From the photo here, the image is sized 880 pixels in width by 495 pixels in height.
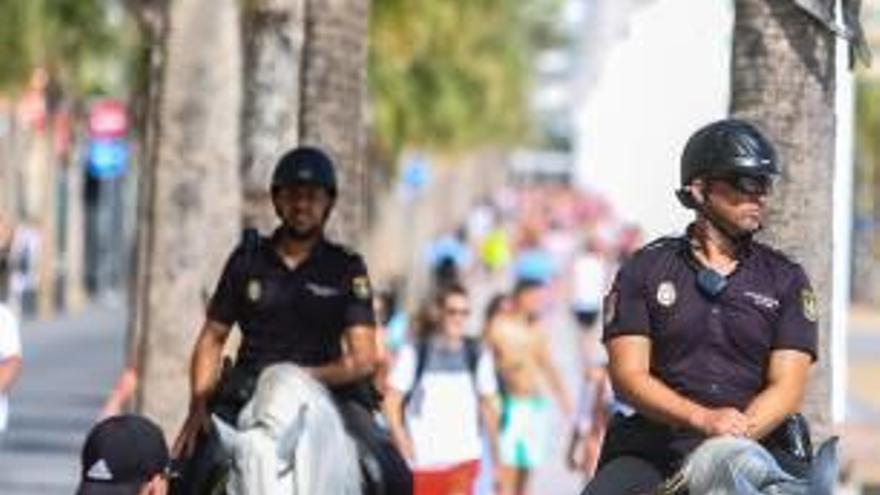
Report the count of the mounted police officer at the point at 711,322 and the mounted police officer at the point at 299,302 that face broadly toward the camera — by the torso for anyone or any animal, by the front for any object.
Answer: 2

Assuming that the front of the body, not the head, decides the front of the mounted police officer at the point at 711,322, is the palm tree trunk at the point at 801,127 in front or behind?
behind

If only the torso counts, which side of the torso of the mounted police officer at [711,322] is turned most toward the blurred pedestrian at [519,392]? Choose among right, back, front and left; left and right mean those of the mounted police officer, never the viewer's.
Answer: back

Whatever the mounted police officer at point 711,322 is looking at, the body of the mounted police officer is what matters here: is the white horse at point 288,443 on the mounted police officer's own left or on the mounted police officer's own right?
on the mounted police officer's own right

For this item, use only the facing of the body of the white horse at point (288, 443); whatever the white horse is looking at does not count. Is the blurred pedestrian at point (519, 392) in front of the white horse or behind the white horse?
behind
